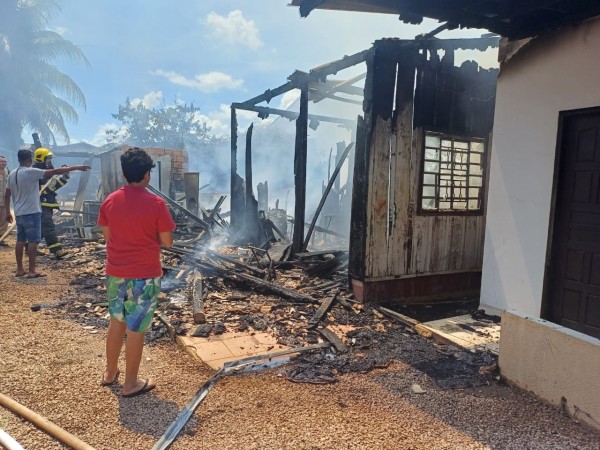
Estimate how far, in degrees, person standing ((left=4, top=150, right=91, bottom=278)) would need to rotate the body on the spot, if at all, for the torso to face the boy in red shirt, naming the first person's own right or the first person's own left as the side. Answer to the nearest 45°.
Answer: approximately 135° to the first person's own right

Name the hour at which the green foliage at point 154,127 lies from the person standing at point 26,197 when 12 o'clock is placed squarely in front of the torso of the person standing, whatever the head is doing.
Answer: The green foliage is roughly at 11 o'clock from the person standing.

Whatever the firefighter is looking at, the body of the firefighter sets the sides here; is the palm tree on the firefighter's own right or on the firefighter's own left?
on the firefighter's own left

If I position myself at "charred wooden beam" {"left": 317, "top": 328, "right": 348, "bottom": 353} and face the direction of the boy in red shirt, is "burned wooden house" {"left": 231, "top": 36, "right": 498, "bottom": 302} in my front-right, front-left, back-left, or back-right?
back-right

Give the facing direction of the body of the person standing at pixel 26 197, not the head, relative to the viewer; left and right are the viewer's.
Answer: facing away from the viewer and to the right of the viewer

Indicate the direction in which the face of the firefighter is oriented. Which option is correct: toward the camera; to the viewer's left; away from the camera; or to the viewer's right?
to the viewer's right

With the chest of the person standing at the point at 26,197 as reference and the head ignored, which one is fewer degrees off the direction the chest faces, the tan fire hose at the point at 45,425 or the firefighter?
the firefighter

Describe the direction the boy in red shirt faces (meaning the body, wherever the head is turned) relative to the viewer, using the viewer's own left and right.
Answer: facing away from the viewer and to the right of the viewer

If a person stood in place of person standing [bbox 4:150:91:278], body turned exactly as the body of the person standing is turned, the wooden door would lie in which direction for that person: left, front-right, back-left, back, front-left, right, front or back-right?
right

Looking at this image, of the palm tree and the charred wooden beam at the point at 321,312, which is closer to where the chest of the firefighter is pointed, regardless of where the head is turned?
the charred wooden beam

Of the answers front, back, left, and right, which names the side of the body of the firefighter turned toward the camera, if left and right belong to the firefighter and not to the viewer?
right
